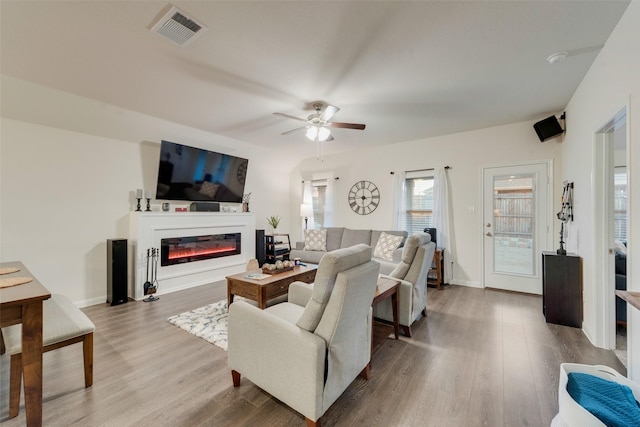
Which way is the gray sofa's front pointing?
toward the camera

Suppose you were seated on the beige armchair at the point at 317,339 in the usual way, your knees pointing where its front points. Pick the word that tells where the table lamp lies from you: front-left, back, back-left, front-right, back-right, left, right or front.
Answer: front-right

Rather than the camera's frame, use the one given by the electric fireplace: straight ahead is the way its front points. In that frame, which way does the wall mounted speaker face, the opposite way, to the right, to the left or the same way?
the opposite way

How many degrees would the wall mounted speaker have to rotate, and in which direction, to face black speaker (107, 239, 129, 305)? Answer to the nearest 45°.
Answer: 0° — it already faces it

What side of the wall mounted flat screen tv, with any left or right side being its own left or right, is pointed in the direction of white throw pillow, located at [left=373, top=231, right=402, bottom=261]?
front

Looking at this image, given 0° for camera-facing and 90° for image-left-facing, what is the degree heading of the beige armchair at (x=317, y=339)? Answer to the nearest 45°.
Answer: approximately 135°

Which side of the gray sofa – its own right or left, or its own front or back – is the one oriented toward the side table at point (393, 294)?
front

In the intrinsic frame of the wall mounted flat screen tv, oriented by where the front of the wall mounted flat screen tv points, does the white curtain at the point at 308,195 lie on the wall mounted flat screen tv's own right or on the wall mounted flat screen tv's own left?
on the wall mounted flat screen tv's own left

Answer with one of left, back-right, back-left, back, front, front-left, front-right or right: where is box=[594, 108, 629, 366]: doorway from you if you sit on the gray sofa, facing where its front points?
front-left

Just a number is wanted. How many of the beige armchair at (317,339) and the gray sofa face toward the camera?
1

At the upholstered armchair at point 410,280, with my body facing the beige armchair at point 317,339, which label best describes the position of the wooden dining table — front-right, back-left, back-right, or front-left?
front-right

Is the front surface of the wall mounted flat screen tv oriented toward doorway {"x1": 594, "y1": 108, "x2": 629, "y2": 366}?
yes

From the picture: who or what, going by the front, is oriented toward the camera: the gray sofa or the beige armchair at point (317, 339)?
the gray sofa

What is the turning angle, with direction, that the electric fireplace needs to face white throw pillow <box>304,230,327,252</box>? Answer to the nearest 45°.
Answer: approximately 45° to its left
